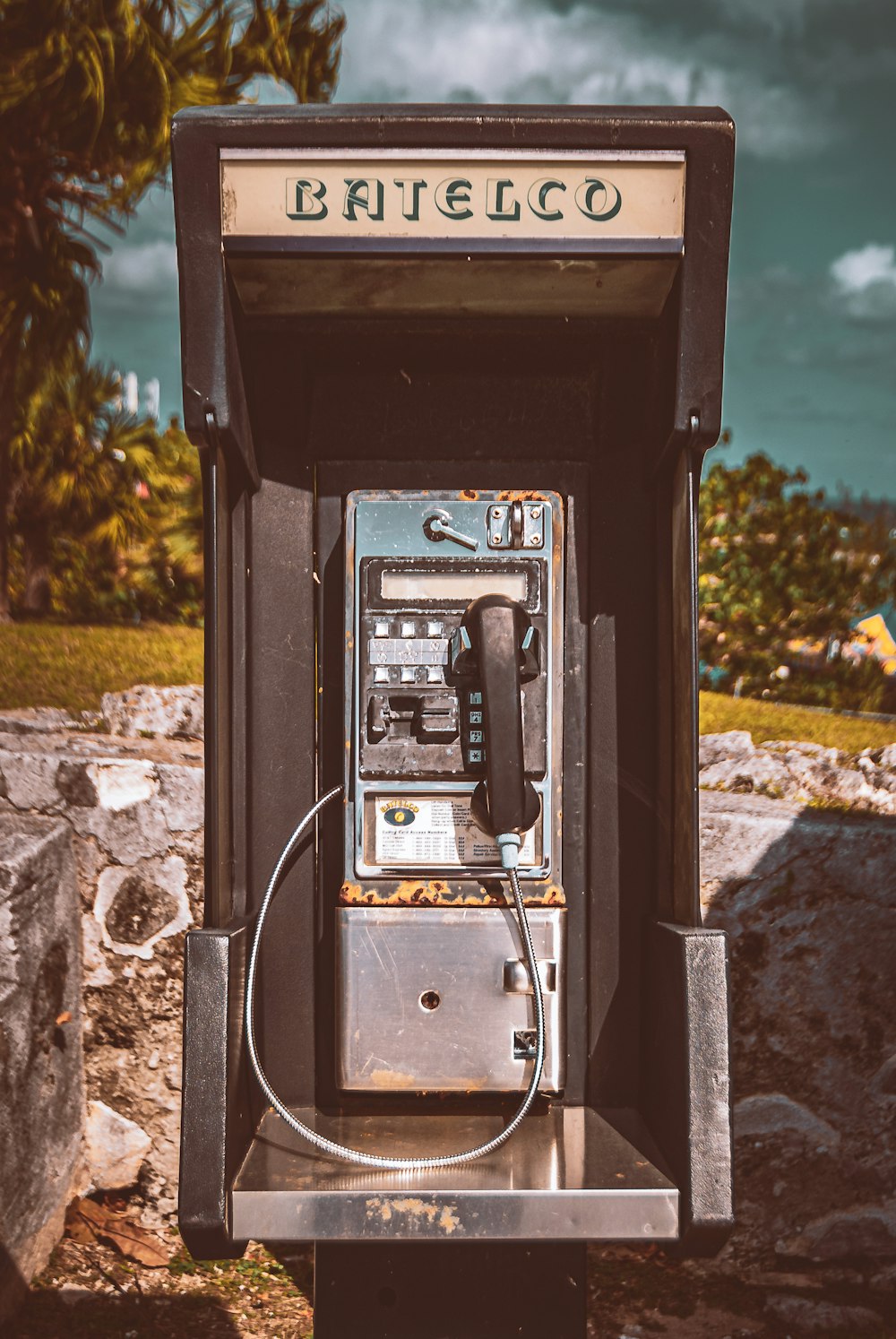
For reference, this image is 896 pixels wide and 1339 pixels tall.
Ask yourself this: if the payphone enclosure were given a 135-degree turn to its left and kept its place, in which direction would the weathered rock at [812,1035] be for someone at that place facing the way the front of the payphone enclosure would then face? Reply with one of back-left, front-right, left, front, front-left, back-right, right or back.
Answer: front

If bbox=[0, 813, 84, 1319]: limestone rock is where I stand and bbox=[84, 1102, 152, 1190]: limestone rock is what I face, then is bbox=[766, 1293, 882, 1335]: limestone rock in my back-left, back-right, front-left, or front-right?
front-right

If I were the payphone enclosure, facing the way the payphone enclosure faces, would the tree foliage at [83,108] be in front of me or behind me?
behind

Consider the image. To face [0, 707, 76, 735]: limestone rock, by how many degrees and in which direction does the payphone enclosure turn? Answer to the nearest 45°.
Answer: approximately 135° to its right

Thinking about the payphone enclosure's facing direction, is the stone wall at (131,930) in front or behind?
behind

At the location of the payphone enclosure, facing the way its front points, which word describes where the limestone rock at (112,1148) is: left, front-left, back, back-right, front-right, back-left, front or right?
back-right

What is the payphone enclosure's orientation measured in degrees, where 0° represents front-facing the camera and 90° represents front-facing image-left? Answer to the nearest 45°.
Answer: approximately 0°

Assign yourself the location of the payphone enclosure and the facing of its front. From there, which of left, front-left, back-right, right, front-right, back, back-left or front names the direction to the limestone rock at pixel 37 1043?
back-right

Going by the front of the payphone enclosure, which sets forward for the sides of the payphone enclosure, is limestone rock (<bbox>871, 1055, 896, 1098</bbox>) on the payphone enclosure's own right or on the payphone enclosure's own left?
on the payphone enclosure's own left

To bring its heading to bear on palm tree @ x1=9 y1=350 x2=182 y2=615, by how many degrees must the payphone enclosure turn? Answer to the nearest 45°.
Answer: approximately 135° to its right

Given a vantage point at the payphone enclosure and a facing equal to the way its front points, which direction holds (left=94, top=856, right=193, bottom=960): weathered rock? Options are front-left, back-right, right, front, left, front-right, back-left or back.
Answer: back-right

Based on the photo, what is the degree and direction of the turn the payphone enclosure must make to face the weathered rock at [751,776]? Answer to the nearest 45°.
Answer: approximately 135° to its left
